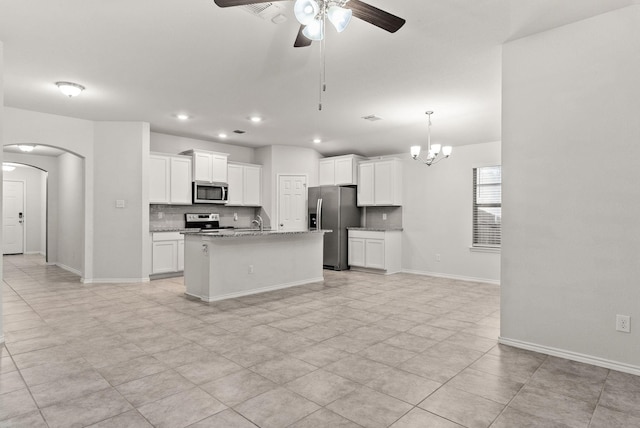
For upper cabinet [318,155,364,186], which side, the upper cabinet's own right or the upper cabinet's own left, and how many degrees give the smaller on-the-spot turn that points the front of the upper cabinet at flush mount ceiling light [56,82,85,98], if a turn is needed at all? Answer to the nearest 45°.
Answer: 0° — it already faces it

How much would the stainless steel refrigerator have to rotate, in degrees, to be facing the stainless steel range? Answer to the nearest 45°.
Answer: approximately 45° to its right

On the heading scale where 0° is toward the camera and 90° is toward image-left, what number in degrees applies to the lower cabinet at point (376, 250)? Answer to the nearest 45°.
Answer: approximately 45°

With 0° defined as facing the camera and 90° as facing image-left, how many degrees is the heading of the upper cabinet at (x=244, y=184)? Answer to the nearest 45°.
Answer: approximately 315°

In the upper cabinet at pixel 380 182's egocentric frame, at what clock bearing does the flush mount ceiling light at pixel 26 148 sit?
The flush mount ceiling light is roughly at 1 o'clock from the upper cabinet.

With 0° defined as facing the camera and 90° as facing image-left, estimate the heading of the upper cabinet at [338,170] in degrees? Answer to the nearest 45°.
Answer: approximately 45°
